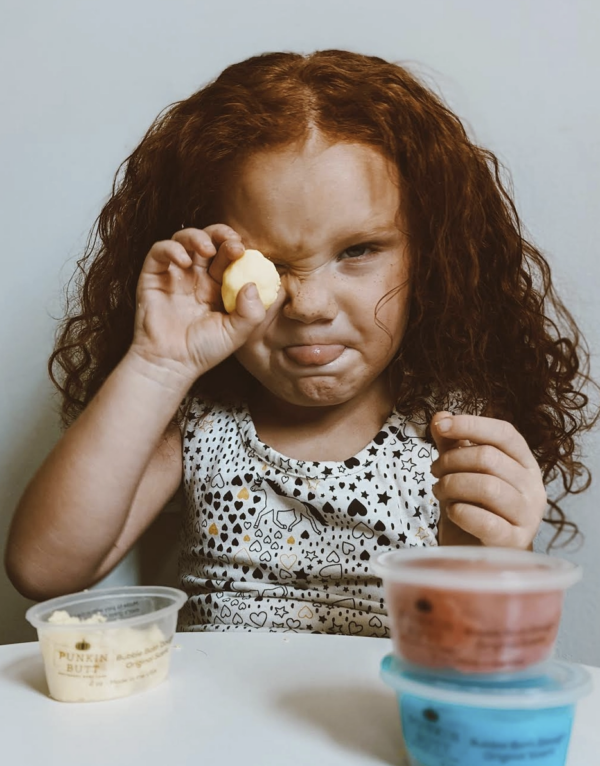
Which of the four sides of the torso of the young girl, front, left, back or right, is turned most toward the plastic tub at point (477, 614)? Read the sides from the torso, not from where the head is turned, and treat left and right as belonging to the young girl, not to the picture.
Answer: front

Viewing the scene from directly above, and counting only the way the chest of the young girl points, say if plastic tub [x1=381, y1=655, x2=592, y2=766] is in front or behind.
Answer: in front
